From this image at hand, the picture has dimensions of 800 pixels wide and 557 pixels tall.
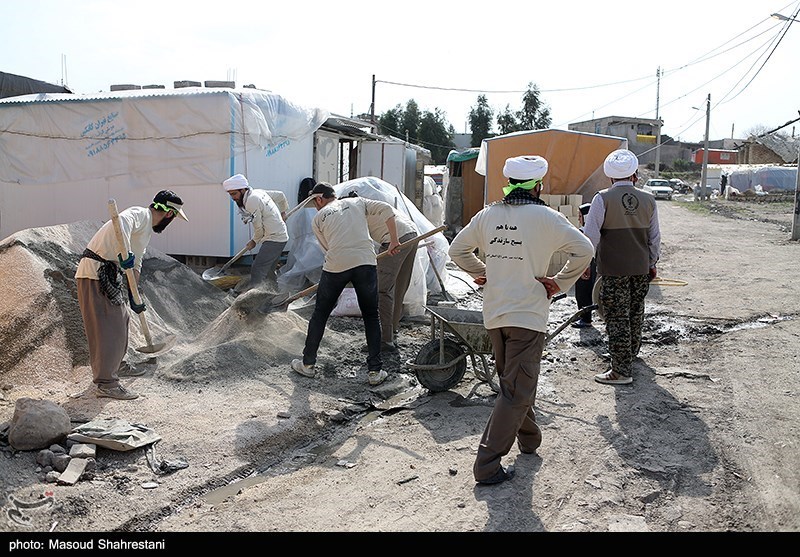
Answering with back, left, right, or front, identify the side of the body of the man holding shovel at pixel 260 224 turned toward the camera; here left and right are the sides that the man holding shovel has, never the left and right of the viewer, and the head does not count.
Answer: left

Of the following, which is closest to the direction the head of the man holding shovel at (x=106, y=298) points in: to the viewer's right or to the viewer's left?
to the viewer's right

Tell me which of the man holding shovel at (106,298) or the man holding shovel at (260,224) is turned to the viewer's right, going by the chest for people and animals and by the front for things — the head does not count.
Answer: the man holding shovel at (106,298)

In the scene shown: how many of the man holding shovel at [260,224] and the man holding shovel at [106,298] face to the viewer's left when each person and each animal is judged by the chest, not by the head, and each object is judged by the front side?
1

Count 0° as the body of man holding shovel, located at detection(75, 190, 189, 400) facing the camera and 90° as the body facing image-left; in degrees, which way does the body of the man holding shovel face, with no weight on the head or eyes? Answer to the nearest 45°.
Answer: approximately 270°

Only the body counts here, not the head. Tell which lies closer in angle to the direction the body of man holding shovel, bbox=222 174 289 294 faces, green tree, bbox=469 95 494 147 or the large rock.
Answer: the large rock

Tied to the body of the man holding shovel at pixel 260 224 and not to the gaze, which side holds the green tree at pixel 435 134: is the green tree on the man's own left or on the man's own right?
on the man's own right

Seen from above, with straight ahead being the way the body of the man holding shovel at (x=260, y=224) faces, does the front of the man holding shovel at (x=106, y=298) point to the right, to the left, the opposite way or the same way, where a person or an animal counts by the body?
the opposite way

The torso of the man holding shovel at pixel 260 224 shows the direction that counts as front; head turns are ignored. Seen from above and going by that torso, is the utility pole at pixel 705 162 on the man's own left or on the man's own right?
on the man's own right

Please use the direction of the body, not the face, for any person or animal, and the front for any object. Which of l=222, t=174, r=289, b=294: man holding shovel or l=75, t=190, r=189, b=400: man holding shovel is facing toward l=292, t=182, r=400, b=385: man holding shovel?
l=75, t=190, r=189, b=400: man holding shovel

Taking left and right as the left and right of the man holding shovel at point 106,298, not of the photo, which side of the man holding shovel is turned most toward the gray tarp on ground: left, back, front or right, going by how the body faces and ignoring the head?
right
